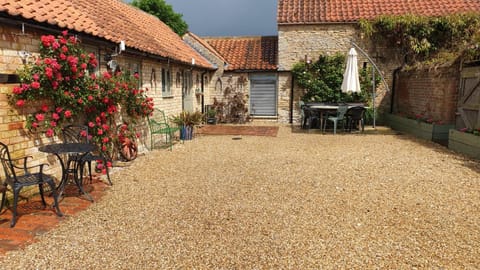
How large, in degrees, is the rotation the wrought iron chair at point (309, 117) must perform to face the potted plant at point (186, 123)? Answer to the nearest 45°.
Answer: approximately 135° to its right

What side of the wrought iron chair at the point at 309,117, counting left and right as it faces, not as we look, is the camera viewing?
right

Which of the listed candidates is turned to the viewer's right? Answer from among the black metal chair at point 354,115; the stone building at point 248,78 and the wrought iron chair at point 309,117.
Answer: the wrought iron chair

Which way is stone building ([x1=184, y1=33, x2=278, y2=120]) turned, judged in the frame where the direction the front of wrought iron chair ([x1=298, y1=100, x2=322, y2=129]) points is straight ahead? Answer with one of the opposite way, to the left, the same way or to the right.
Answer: to the right

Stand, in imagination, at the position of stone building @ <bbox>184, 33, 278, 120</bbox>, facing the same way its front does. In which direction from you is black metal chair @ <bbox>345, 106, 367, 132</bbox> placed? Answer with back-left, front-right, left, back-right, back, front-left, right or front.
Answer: front-left

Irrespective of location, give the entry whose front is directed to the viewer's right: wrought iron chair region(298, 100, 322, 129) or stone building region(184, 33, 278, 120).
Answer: the wrought iron chair

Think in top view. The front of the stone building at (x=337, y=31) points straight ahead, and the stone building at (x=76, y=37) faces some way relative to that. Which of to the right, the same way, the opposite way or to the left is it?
to the left
